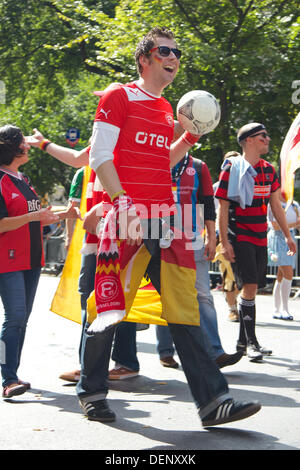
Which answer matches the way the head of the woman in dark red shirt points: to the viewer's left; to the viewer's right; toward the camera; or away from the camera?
to the viewer's right

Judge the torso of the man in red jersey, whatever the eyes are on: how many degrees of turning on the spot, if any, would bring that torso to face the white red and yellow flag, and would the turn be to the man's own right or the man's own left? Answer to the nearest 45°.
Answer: approximately 90° to the man's own left

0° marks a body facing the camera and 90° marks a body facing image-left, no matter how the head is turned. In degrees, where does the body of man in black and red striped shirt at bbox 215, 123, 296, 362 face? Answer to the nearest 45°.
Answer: approximately 315°
